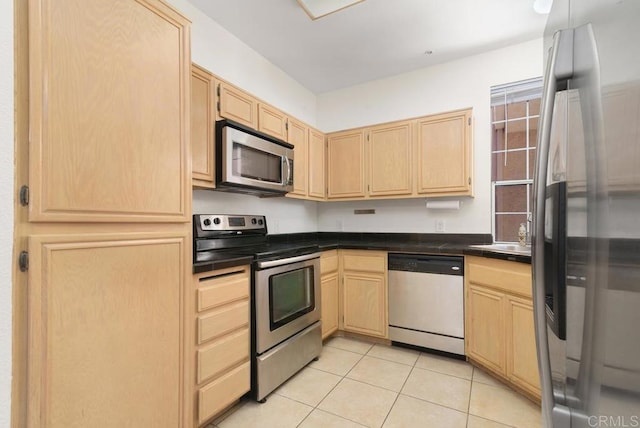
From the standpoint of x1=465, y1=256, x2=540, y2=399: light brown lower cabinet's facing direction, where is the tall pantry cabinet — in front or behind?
in front

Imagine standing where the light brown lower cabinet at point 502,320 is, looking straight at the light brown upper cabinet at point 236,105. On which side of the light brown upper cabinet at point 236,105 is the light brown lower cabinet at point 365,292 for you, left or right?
right

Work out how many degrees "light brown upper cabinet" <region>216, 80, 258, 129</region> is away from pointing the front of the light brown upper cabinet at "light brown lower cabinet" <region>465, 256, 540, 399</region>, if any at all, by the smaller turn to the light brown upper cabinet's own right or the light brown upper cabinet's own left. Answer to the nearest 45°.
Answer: approximately 45° to the light brown upper cabinet's own left

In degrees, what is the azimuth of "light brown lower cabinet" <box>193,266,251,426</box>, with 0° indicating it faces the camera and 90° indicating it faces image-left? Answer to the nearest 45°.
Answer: approximately 315°

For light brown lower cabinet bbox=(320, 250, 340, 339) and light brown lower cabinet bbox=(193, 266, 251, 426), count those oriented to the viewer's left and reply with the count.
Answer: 0

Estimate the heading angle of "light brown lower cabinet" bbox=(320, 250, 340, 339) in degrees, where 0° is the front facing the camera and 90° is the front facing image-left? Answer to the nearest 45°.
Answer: approximately 315°

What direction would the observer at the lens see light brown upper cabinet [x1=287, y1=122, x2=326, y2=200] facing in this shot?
facing the viewer and to the right of the viewer

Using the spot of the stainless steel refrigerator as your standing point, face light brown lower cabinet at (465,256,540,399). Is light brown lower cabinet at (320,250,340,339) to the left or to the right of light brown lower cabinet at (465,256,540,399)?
left

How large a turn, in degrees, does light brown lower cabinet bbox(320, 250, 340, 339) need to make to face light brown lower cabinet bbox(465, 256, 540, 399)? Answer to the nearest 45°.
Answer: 0° — it already faces it

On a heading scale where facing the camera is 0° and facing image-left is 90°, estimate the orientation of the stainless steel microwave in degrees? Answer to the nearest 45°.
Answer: approximately 315°
